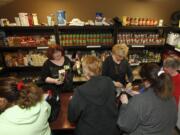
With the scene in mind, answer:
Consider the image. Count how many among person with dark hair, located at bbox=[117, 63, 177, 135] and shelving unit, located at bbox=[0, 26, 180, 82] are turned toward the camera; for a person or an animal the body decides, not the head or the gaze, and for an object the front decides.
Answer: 1

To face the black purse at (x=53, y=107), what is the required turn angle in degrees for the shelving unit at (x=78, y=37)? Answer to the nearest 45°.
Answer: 0° — it already faces it

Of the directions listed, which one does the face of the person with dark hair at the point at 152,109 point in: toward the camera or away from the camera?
away from the camera

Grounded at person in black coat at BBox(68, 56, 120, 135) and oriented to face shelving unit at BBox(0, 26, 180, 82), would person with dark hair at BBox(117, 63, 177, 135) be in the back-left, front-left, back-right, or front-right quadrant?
back-right

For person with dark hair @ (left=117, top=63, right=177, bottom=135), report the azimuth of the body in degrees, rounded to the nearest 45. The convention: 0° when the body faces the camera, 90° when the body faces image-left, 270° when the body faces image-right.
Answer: approximately 135°

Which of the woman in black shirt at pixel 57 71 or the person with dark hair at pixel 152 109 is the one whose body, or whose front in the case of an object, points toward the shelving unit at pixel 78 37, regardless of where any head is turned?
the person with dark hair

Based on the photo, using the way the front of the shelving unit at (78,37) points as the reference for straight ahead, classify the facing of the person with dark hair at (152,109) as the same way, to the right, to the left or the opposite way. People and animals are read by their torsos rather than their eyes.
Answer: the opposite way

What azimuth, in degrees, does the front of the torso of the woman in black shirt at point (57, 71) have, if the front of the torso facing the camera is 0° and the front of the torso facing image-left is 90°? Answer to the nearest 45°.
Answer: approximately 315°
